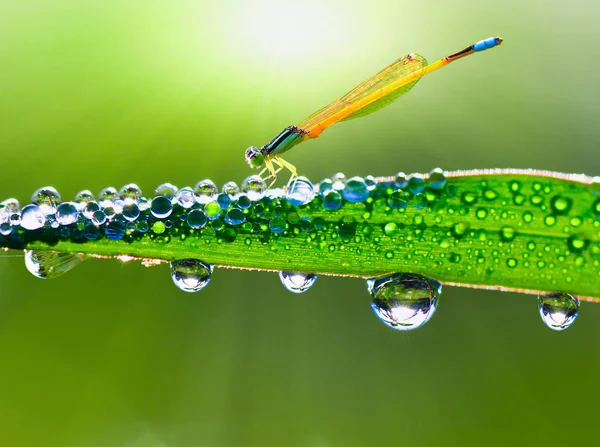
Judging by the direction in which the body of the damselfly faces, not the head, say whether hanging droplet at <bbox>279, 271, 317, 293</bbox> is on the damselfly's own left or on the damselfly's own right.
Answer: on the damselfly's own left

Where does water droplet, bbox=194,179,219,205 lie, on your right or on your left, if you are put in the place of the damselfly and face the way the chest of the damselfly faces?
on your left

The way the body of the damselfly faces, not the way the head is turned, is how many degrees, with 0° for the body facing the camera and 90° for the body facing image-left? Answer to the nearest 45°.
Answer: approximately 90°

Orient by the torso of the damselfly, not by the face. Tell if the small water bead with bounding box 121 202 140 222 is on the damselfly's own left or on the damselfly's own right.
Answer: on the damselfly's own left

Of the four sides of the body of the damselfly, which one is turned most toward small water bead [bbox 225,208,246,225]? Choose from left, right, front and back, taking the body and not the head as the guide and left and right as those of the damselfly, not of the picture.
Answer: front

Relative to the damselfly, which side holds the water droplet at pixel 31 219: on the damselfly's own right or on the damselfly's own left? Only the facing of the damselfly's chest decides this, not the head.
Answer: on the damselfly's own left

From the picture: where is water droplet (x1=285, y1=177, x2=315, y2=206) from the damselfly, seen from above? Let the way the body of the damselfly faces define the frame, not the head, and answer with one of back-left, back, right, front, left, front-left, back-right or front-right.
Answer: front
